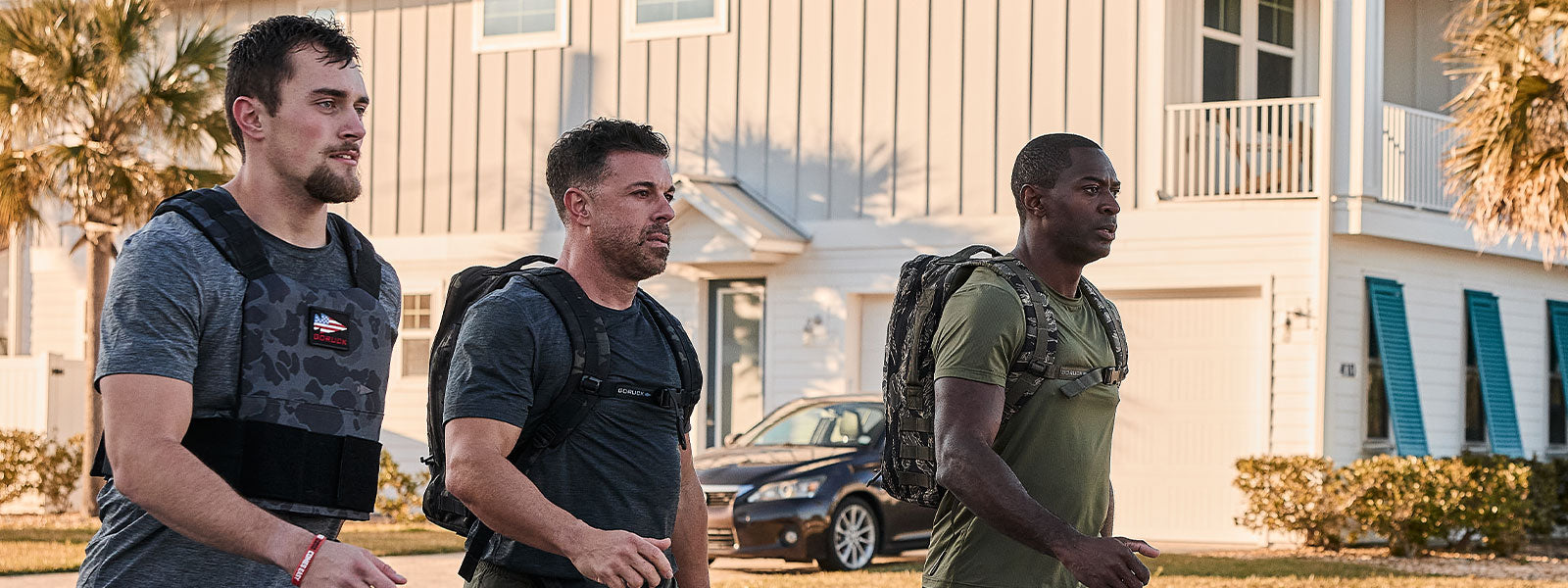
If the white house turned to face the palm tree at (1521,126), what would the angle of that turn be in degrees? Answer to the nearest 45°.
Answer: approximately 90° to its left

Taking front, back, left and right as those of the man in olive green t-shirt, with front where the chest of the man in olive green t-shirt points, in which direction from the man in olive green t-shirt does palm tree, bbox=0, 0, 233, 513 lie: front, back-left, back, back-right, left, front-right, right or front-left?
back

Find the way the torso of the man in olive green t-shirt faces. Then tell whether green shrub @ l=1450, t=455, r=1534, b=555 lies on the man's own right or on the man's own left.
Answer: on the man's own left

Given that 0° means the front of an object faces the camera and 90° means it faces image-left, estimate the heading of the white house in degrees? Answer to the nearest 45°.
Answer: approximately 45°

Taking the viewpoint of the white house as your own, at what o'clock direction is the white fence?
The white fence is roughly at 2 o'clock from the white house.

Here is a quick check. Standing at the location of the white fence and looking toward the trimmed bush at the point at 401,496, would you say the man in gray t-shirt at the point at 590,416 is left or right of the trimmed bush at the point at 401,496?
right

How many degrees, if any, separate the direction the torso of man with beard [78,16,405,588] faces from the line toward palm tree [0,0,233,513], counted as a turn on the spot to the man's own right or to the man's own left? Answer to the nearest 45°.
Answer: approximately 135° to the man's own left

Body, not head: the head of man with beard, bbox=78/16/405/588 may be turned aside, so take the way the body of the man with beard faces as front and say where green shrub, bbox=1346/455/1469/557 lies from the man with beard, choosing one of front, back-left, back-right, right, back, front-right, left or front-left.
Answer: left

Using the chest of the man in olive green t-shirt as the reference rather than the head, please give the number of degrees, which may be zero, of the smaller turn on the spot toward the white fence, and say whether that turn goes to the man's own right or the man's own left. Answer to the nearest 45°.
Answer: approximately 180°

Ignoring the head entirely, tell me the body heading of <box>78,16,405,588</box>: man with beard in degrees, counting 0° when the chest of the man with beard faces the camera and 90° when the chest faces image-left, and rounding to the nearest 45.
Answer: approximately 315°

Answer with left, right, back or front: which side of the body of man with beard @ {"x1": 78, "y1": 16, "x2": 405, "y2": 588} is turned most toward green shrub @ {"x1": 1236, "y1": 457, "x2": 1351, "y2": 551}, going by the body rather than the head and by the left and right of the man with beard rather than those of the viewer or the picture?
left

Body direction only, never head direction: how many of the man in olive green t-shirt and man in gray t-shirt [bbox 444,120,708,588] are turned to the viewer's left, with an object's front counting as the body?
0

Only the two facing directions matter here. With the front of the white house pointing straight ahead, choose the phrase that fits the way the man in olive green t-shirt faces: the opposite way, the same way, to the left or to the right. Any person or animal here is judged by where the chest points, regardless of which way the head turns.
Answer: to the left

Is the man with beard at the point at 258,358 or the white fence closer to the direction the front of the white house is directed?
the man with beard

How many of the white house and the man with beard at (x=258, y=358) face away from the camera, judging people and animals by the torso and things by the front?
0
